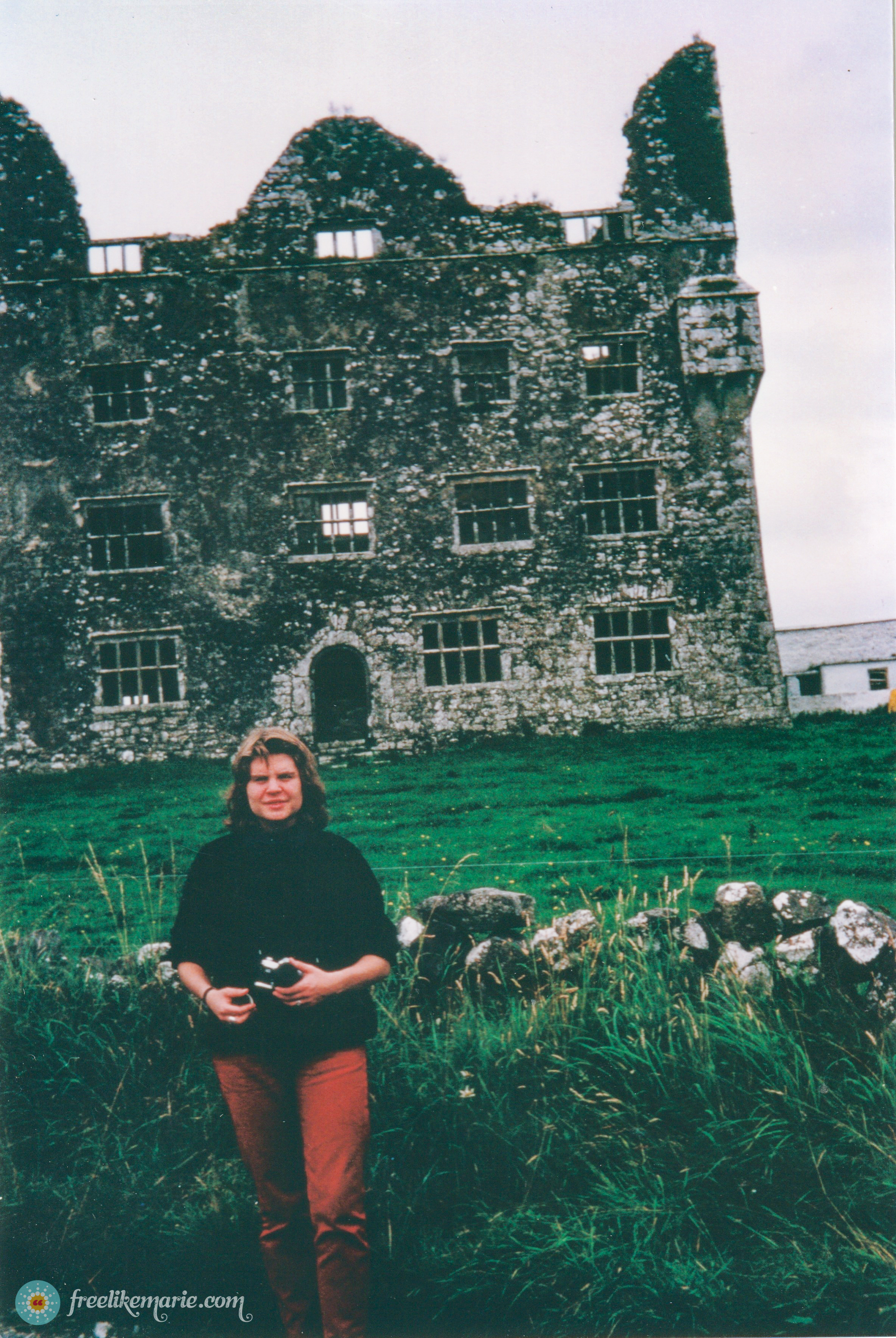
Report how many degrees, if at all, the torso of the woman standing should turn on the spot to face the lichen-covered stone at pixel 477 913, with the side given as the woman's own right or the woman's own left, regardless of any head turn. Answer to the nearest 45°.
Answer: approximately 135° to the woman's own left

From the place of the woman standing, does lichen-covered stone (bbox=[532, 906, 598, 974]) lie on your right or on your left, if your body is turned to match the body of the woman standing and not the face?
on your left

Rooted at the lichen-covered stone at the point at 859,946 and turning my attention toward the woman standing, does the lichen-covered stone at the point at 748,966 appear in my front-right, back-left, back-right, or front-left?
front-right

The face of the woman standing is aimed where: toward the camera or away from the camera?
toward the camera

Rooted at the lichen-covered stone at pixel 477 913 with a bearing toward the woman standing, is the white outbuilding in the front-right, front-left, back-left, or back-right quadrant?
back-left

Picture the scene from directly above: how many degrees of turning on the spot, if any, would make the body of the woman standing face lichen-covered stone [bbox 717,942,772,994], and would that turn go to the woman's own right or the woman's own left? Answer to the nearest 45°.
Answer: approximately 90° to the woman's own left

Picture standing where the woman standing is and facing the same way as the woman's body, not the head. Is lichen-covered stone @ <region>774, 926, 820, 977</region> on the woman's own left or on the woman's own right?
on the woman's own left

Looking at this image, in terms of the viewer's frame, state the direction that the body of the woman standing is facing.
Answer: toward the camera
